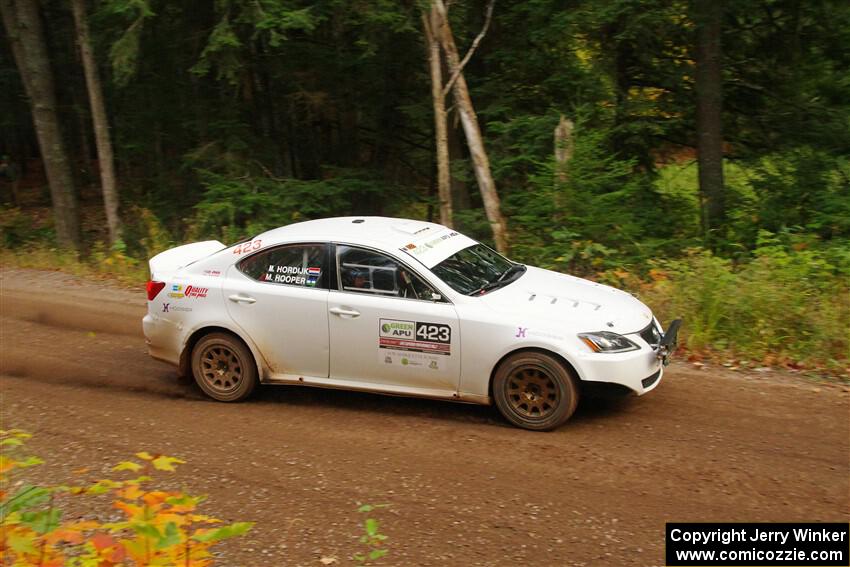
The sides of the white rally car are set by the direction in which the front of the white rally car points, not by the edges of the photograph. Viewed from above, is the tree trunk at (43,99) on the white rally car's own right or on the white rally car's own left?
on the white rally car's own left

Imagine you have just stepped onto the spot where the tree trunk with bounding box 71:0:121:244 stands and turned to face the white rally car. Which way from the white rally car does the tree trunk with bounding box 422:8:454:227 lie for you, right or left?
left

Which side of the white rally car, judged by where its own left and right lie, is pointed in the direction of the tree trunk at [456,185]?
left

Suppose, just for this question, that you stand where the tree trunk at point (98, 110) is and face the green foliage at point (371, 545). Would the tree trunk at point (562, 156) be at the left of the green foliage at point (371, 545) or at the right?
left

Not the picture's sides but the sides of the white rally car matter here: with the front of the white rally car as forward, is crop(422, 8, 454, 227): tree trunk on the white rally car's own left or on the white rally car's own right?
on the white rally car's own left

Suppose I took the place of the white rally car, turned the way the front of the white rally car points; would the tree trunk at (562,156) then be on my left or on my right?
on my left

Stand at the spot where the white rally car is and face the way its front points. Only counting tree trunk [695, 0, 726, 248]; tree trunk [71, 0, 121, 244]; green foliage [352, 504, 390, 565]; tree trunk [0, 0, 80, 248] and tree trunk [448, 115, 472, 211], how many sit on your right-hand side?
1

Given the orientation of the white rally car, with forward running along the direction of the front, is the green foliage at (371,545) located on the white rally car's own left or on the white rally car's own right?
on the white rally car's own right

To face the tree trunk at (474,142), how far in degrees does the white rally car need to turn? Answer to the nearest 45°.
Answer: approximately 90° to its left

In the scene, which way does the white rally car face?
to the viewer's right

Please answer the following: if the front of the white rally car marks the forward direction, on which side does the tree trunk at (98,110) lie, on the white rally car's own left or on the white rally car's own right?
on the white rally car's own left

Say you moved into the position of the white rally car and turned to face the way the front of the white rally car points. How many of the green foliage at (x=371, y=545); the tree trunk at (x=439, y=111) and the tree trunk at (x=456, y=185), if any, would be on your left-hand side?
2

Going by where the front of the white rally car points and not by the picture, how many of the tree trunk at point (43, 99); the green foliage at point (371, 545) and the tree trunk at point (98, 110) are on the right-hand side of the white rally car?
1

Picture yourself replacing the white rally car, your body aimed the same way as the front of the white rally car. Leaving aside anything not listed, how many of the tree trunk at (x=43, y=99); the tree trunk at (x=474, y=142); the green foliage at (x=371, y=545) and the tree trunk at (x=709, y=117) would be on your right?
1
